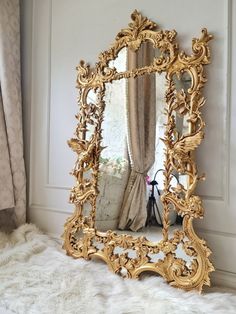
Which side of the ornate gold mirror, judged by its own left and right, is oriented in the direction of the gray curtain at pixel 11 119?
right

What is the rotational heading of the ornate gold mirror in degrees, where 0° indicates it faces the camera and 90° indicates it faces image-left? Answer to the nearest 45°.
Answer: approximately 45°
